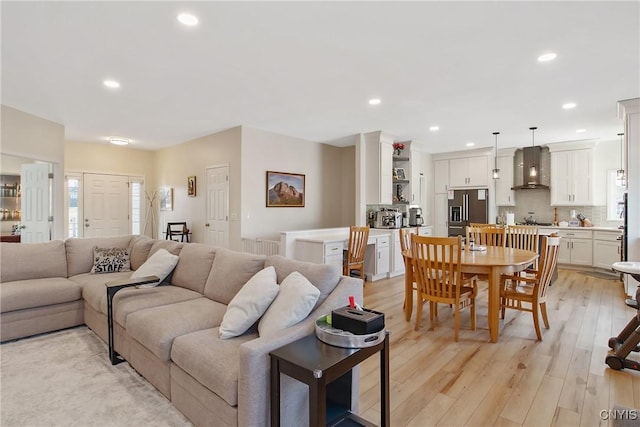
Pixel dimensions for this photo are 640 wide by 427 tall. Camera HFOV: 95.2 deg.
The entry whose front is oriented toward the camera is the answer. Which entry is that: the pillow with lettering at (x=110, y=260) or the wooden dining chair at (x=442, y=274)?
the pillow with lettering

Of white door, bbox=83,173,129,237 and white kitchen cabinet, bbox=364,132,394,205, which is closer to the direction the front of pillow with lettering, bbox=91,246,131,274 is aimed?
the white kitchen cabinet

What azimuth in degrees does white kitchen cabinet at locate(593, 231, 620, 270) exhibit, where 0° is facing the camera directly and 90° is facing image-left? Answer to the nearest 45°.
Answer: approximately 0°

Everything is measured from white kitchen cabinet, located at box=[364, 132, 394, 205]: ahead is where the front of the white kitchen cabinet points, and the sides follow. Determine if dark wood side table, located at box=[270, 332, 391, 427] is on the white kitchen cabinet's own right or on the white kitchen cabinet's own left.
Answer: on the white kitchen cabinet's own right

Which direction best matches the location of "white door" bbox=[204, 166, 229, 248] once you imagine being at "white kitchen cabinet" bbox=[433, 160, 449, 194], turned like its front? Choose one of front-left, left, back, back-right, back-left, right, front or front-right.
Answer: front-right

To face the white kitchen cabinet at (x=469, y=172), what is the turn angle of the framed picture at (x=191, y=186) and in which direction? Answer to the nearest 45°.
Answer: approximately 135° to its left

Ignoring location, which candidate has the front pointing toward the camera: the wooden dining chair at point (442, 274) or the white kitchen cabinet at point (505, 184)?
the white kitchen cabinet

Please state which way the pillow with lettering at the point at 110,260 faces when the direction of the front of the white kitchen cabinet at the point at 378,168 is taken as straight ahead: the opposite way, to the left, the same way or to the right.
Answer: the same way

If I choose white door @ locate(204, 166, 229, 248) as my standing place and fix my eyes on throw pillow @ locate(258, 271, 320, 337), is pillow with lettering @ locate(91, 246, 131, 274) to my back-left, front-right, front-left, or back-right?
front-right

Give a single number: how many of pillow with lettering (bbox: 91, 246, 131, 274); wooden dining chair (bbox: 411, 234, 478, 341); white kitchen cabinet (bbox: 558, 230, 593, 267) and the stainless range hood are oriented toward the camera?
3

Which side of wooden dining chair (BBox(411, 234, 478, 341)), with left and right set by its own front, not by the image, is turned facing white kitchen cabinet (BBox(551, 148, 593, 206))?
front

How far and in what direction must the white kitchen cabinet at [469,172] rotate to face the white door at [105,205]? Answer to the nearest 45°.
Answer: approximately 45° to its right

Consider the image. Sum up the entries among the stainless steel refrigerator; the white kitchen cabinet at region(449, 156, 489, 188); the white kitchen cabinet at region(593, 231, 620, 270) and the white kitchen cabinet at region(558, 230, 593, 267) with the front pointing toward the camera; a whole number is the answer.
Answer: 4

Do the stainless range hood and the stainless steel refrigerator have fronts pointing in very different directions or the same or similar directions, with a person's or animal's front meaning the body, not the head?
same or similar directions

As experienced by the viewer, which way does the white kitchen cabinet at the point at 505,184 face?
facing the viewer

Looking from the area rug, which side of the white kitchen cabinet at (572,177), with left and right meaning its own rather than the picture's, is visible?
front

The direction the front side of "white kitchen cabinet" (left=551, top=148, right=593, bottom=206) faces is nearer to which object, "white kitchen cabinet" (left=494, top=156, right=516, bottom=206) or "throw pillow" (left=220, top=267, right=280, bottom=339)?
the throw pillow

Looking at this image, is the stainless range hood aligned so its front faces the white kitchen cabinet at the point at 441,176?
no

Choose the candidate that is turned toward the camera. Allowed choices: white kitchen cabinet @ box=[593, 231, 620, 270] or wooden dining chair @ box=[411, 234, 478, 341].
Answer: the white kitchen cabinet

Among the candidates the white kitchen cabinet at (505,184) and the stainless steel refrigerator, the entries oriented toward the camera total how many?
2

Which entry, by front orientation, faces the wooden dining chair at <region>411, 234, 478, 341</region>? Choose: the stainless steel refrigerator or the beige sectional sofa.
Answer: the stainless steel refrigerator
